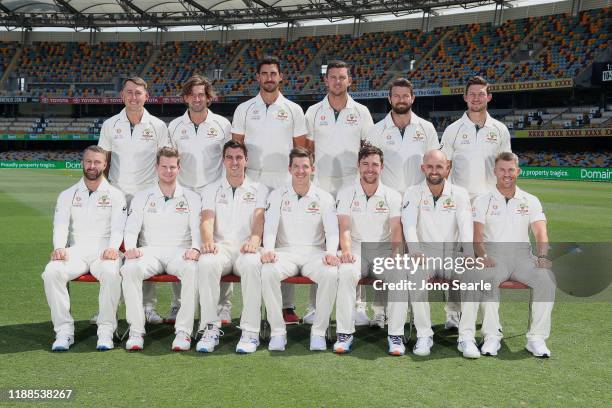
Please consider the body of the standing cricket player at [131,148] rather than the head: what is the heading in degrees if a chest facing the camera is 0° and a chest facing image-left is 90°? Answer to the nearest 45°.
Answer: approximately 0°

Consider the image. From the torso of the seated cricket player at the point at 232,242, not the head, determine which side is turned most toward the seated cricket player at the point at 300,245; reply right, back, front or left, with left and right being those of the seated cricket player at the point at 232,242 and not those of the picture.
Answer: left

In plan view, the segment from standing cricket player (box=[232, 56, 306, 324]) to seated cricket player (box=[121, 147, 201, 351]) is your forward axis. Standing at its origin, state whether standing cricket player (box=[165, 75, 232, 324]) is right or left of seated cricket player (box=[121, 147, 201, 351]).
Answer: right

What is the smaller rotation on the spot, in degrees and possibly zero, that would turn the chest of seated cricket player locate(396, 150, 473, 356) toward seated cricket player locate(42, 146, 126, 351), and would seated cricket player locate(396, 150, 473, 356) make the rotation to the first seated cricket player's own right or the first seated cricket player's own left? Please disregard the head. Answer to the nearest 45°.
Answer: approximately 90° to the first seated cricket player's own right

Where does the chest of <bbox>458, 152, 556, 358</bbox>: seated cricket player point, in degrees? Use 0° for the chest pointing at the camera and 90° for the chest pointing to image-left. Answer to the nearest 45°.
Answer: approximately 0°

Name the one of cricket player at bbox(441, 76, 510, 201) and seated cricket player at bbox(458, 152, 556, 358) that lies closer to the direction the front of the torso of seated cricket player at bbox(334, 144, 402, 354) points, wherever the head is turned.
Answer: the seated cricket player

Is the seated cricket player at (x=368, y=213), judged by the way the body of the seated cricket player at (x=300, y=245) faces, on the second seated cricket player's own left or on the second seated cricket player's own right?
on the second seated cricket player's own left

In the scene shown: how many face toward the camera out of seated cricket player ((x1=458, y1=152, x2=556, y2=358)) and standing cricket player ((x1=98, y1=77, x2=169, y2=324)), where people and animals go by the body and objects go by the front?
2

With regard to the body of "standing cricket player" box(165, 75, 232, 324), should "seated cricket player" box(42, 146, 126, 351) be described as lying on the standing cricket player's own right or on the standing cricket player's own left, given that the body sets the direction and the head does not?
on the standing cricket player's own right

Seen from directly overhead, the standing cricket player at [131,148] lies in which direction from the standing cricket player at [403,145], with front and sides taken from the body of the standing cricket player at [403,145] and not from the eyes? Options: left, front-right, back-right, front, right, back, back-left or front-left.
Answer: right
